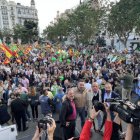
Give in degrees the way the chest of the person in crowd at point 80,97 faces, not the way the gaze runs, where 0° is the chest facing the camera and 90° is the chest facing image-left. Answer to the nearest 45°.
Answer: approximately 0°

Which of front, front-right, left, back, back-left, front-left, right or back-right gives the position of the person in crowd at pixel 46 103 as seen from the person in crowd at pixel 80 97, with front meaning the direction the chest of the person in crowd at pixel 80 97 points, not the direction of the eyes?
back-right

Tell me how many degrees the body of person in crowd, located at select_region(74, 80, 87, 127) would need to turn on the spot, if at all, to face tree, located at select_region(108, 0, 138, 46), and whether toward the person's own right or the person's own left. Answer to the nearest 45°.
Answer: approximately 180°

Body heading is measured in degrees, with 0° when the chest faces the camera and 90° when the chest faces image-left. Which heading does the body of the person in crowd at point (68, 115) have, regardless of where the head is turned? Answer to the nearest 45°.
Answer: approximately 315°

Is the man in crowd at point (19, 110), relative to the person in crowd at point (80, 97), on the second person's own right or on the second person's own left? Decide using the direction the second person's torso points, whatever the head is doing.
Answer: on the second person's own right

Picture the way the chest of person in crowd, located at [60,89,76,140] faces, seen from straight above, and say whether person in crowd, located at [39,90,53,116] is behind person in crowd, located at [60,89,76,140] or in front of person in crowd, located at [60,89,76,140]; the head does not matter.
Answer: behind

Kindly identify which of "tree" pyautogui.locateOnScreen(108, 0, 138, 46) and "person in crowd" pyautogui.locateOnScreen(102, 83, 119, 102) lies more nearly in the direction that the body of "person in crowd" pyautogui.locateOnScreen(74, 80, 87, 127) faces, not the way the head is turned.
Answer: the person in crowd
